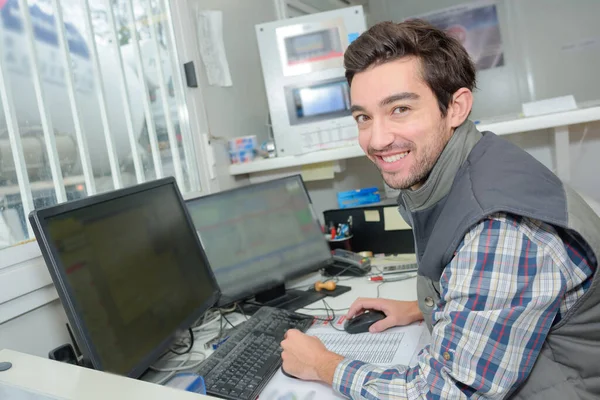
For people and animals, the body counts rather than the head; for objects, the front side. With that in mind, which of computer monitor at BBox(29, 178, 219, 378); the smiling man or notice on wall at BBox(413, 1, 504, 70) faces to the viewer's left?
the smiling man

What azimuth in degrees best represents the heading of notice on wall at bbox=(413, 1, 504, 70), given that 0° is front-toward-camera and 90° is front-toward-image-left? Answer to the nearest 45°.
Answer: approximately 0°

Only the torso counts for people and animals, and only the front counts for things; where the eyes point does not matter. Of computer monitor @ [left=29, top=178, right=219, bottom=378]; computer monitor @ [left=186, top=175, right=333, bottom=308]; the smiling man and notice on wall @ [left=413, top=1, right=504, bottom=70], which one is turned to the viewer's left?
the smiling man

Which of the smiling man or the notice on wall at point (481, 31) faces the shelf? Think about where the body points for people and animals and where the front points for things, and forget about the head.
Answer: the notice on wall

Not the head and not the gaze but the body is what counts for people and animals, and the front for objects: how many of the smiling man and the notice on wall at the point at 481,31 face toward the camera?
1

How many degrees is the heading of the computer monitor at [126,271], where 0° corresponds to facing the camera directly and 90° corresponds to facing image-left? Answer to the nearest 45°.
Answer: approximately 315°

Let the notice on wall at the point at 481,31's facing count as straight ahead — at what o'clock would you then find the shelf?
The shelf is roughly at 12 o'clock from the notice on wall.

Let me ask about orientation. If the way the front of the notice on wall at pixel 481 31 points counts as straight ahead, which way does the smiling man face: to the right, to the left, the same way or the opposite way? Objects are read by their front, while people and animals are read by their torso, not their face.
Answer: to the right

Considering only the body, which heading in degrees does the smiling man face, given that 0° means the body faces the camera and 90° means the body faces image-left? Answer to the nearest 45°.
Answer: approximately 90°
